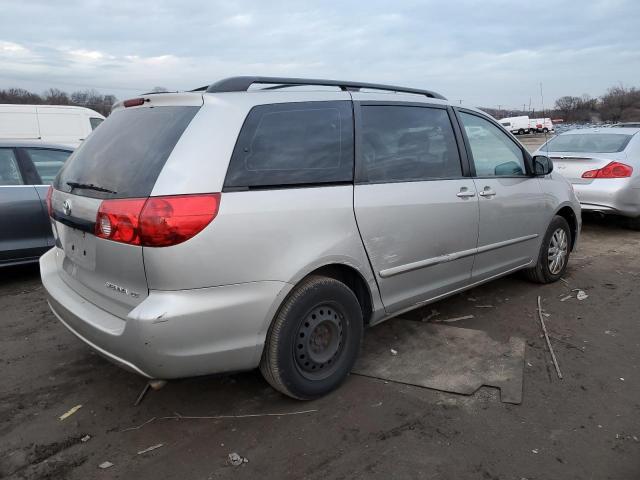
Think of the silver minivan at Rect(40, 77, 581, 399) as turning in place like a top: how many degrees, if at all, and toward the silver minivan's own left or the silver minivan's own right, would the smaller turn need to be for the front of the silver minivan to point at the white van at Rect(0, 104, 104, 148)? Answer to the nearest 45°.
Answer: approximately 90° to the silver minivan's own left

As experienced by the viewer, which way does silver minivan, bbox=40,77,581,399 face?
facing away from the viewer and to the right of the viewer

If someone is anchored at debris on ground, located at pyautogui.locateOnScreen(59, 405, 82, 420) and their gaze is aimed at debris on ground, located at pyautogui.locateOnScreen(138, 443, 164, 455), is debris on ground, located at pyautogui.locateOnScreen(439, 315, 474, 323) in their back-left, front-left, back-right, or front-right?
front-left

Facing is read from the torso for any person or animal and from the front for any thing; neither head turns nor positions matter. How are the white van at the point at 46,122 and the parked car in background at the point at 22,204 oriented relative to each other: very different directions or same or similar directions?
same or similar directions

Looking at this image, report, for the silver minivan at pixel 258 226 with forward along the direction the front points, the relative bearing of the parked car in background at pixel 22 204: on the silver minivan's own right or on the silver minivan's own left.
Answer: on the silver minivan's own left
